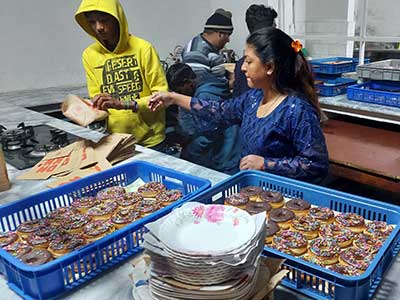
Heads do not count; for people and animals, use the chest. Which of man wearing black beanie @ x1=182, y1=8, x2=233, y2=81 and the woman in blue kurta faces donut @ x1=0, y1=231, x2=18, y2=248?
the woman in blue kurta

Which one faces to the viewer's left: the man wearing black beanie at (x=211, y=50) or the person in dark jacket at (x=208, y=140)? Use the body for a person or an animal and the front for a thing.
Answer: the person in dark jacket

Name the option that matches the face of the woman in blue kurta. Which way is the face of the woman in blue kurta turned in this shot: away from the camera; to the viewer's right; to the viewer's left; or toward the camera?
to the viewer's left

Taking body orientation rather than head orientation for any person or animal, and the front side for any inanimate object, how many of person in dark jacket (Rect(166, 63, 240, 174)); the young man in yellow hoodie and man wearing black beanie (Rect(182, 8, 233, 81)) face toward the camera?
1

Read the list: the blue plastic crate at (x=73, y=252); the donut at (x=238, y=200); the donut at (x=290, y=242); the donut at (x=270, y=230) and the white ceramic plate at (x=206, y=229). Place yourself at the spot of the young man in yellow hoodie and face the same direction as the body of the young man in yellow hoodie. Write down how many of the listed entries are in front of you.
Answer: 5

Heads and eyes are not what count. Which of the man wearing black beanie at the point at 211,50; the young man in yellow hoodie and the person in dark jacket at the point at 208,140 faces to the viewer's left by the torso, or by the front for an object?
the person in dark jacket

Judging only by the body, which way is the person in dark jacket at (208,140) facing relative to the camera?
to the viewer's left

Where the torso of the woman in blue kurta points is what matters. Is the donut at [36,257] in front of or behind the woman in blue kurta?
in front

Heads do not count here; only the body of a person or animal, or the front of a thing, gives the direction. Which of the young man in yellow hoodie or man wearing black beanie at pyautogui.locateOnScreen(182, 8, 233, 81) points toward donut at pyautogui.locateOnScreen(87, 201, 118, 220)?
the young man in yellow hoodie

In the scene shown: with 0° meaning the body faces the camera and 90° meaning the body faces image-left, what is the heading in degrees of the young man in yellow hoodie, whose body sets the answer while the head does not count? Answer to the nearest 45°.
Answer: approximately 0°

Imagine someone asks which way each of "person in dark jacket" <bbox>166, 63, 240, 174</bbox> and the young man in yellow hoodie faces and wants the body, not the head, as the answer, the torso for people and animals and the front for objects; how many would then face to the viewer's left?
1

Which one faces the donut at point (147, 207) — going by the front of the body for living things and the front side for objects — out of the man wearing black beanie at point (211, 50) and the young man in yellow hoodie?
the young man in yellow hoodie

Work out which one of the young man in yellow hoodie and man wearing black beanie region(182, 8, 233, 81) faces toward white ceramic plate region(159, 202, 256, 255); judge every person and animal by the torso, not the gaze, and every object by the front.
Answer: the young man in yellow hoodie

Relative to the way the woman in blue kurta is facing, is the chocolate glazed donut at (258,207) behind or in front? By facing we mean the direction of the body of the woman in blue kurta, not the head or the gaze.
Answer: in front

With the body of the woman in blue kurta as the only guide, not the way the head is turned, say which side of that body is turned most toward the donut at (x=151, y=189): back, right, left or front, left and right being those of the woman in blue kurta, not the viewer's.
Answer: front

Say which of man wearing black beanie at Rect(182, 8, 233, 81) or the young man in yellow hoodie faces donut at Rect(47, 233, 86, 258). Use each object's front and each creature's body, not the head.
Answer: the young man in yellow hoodie
